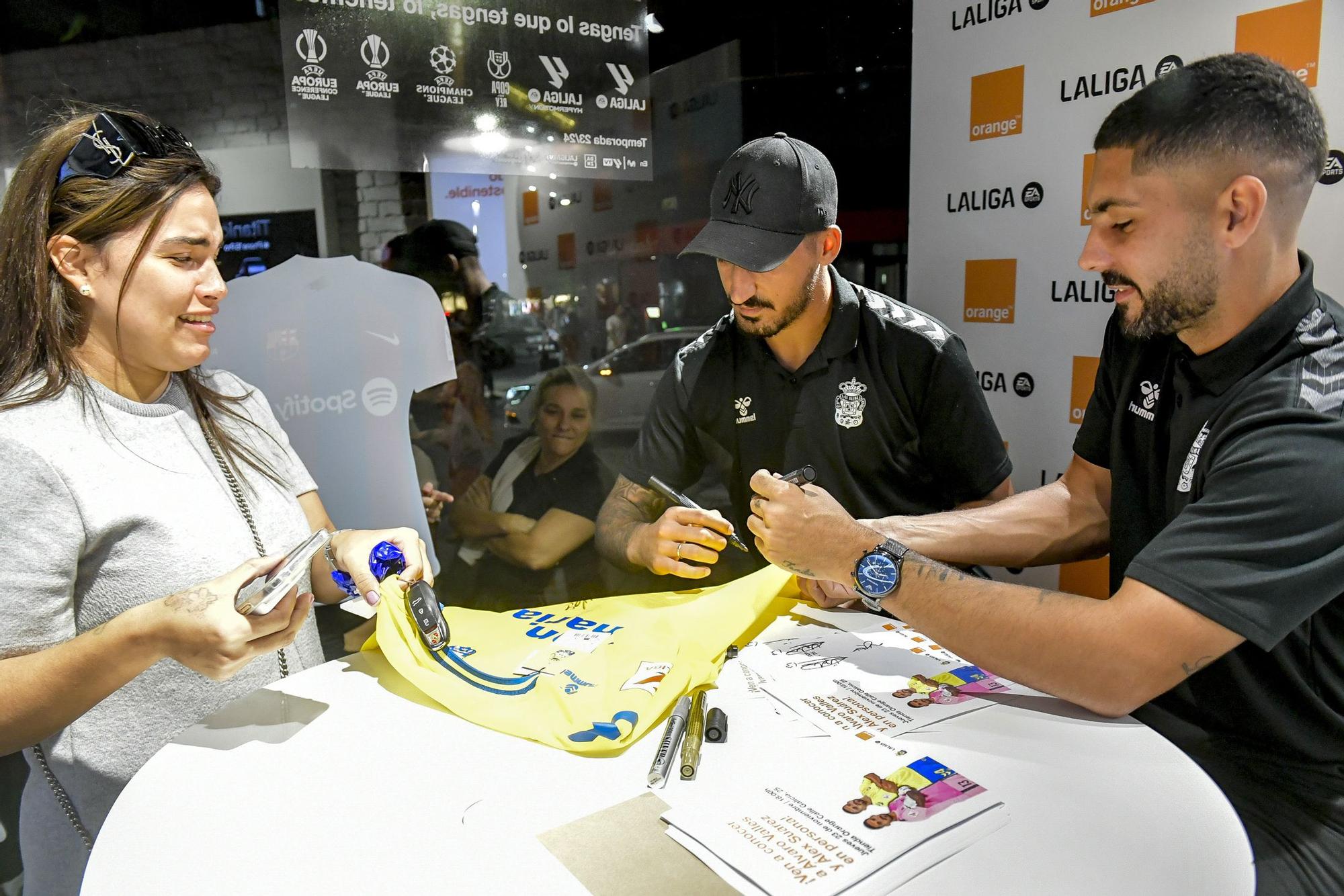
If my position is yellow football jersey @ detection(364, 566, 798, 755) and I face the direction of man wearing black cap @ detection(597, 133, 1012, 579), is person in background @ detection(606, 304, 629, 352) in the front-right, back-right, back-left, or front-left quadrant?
front-left

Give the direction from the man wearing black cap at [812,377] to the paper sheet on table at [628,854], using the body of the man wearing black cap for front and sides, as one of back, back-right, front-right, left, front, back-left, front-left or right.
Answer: front-left

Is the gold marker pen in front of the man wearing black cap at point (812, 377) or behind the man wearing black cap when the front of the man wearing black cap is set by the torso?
in front

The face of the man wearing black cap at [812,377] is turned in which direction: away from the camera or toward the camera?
toward the camera

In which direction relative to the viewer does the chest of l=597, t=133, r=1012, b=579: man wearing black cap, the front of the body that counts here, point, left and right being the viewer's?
facing the viewer and to the left of the viewer

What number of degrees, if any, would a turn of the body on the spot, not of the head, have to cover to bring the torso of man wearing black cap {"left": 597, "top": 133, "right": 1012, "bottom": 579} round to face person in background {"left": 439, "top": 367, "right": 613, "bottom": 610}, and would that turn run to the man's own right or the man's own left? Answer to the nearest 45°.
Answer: approximately 90° to the man's own right

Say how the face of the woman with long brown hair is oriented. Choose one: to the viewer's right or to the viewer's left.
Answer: to the viewer's right

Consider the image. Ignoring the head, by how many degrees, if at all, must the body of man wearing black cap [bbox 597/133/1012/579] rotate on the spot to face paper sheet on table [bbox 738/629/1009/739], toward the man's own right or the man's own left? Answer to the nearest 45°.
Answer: approximately 45° to the man's own left

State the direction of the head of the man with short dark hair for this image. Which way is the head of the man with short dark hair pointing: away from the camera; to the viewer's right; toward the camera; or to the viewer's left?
to the viewer's left

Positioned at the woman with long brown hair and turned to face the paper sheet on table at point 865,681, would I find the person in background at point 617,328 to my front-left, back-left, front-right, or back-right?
front-left

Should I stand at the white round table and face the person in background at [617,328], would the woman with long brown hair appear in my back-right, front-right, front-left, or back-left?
front-left

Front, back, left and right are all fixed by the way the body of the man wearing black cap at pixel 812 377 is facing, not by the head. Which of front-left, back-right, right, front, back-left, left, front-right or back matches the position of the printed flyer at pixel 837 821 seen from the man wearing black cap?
front-left

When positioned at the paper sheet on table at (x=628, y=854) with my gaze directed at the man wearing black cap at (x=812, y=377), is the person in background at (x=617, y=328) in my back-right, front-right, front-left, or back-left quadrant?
front-left
